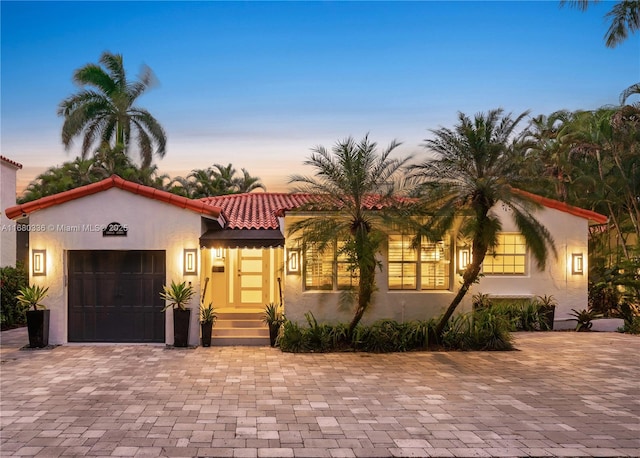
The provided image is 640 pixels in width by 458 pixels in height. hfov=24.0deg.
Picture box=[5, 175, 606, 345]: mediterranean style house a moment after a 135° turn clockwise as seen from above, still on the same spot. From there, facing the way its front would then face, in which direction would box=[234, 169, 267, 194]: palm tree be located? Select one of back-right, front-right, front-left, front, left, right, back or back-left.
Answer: front-right

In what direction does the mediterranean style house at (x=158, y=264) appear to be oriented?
toward the camera

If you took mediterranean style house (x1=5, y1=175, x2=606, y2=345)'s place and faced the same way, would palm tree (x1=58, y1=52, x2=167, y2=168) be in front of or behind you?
behind

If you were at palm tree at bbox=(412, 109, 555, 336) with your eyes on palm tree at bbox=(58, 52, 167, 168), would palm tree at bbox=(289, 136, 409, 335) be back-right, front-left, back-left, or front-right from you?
front-left

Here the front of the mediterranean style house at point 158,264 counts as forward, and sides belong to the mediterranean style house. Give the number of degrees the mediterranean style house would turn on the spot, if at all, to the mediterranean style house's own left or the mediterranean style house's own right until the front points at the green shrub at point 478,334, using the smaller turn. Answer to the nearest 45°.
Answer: approximately 90° to the mediterranean style house's own left

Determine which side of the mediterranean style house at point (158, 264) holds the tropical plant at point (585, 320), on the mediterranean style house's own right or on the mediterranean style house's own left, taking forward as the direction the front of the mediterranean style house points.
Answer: on the mediterranean style house's own left
